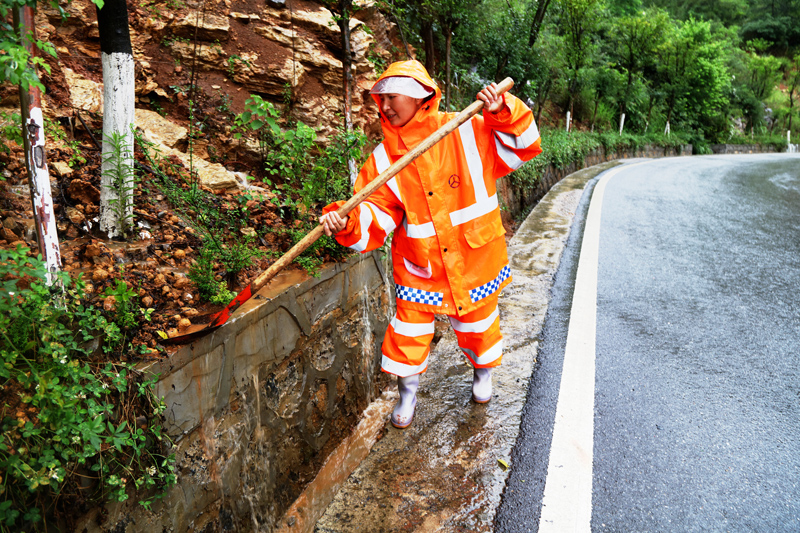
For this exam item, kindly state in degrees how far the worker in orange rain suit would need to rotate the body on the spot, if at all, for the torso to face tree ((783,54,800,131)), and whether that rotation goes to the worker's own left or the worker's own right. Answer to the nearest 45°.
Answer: approximately 135° to the worker's own left

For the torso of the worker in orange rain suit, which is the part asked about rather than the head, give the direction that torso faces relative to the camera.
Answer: toward the camera

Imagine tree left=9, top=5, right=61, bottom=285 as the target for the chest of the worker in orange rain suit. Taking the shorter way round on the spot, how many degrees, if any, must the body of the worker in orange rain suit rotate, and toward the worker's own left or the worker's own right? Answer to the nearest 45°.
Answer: approximately 45° to the worker's own right

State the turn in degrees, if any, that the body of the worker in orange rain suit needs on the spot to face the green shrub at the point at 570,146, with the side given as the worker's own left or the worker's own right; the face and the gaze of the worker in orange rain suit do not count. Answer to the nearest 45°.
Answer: approximately 180°

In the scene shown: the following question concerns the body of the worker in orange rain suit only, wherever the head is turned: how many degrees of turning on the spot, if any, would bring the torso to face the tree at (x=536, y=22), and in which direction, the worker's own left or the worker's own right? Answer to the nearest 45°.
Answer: approximately 180°

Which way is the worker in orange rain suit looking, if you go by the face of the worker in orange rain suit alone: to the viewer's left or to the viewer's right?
to the viewer's left

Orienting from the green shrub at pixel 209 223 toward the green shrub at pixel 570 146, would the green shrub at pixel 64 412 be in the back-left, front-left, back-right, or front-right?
back-right

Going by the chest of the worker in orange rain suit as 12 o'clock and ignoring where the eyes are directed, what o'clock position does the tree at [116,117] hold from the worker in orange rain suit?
The tree is roughly at 3 o'clock from the worker in orange rain suit.

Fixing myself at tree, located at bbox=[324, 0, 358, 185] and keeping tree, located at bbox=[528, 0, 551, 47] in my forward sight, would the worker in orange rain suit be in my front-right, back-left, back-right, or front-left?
back-right
